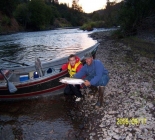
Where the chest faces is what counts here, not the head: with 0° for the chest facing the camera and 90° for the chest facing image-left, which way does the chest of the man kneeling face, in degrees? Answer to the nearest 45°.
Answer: approximately 45°
